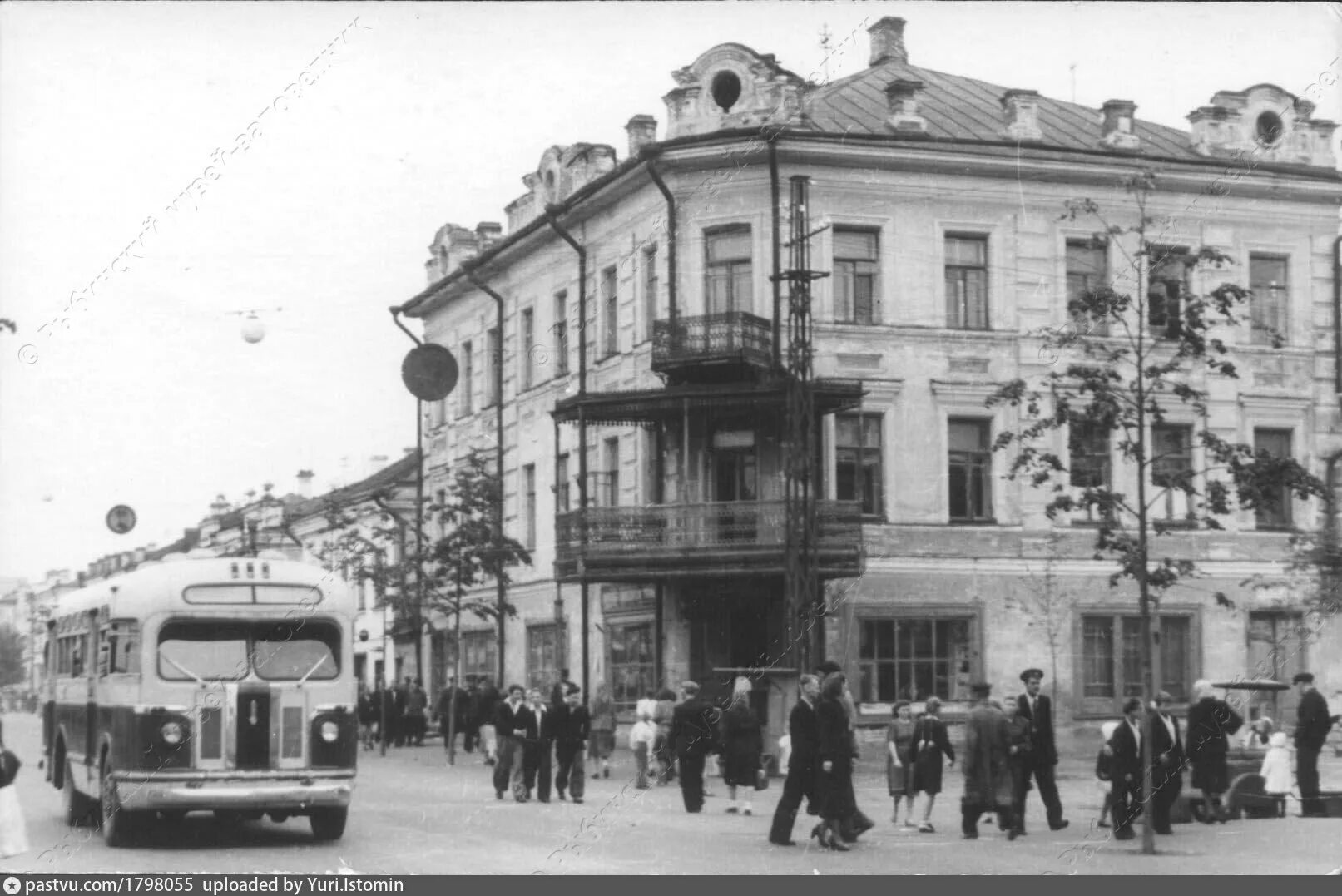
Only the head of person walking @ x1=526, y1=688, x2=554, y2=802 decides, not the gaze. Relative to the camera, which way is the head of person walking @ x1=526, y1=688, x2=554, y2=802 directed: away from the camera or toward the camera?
toward the camera

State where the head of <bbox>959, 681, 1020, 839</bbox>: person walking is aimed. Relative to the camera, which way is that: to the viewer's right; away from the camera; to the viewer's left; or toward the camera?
away from the camera

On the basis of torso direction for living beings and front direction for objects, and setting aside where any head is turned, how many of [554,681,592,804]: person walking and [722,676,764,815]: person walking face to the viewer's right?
0

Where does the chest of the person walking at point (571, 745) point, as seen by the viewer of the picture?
toward the camera

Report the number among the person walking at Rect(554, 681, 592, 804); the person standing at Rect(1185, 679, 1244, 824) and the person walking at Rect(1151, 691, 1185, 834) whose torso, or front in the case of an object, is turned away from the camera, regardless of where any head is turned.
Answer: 1

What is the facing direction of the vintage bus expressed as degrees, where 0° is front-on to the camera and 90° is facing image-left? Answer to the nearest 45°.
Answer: approximately 0°

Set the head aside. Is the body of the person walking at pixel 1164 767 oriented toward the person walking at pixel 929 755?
no

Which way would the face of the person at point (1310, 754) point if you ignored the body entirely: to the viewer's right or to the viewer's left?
to the viewer's left

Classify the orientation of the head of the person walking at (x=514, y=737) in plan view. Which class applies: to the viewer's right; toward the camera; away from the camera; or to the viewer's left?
toward the camera
